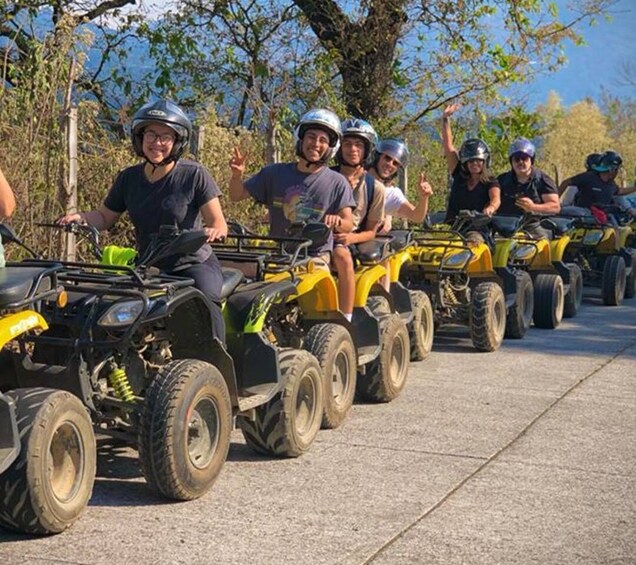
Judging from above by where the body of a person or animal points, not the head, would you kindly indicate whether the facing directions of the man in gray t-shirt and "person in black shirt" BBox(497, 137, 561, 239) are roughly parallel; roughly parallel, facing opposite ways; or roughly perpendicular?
roughly parallel

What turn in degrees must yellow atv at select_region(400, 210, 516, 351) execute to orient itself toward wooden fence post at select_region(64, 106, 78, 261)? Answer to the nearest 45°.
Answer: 0° — it already faces it

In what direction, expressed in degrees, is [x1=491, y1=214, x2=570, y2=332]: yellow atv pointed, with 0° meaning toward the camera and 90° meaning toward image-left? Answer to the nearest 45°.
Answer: approximately 45°

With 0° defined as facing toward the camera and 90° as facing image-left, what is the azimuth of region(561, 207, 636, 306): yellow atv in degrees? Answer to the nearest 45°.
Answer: approximately 45°

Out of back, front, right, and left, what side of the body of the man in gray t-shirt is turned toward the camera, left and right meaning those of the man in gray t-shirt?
front

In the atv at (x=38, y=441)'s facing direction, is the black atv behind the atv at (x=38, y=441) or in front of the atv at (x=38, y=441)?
behind

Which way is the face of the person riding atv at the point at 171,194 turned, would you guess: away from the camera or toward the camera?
toward the camera

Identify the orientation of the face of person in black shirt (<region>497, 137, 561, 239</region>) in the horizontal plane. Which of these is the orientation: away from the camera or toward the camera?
toward the camera

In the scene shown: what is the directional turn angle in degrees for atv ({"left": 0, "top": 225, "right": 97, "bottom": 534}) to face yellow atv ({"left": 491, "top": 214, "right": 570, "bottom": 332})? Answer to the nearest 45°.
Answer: approximately 180°

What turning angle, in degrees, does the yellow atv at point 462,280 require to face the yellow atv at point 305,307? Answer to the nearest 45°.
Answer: approximately 45° to its left

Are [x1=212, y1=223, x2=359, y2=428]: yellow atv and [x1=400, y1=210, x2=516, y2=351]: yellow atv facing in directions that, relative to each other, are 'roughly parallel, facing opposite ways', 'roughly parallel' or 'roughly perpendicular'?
roughly parallel

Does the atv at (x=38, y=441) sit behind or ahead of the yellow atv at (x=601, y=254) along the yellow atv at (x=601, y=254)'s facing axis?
ahead

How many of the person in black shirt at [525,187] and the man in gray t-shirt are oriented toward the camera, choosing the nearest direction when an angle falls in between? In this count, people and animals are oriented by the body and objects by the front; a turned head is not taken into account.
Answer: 2
